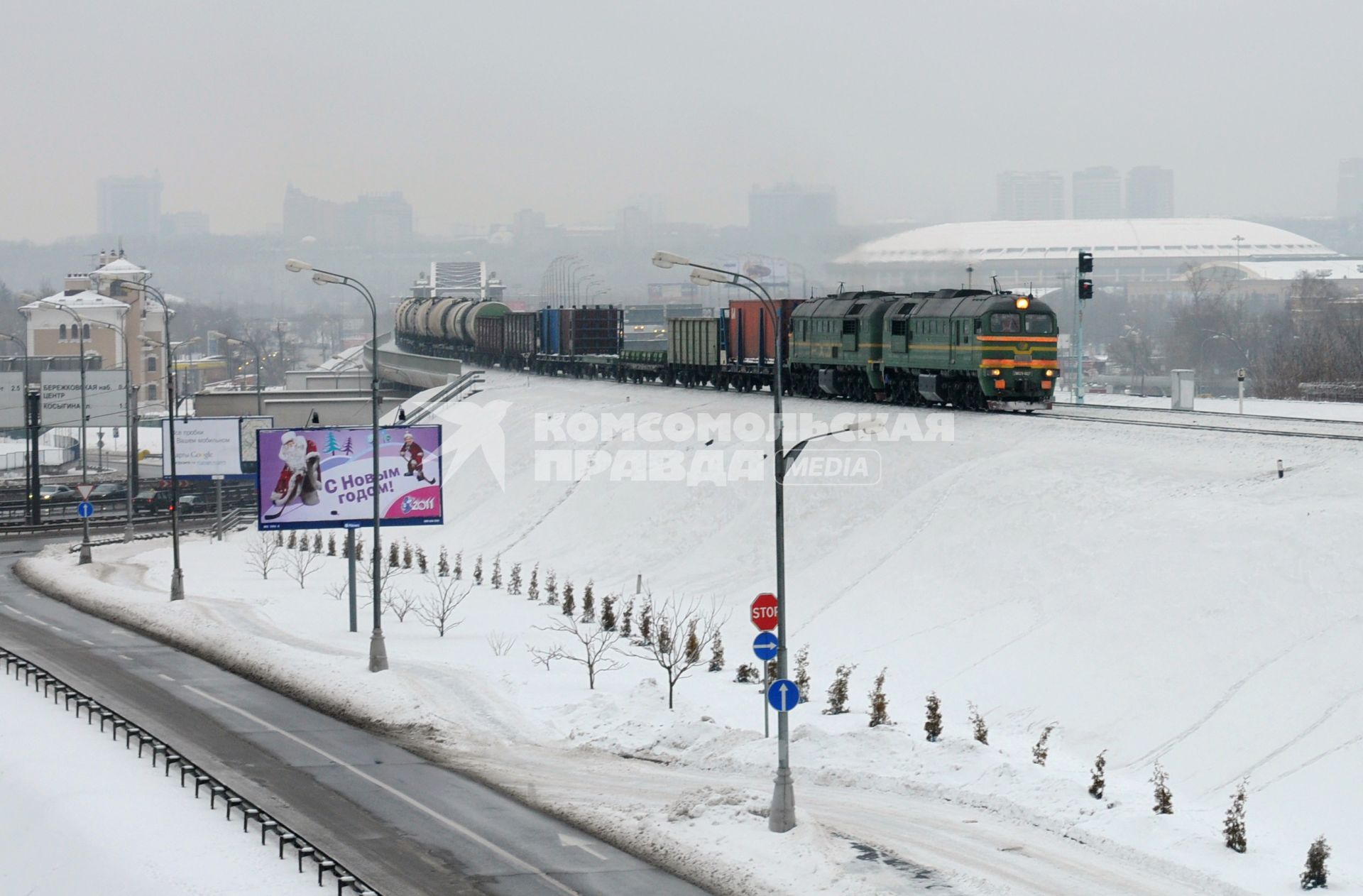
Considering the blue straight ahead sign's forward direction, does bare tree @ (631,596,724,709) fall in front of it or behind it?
behind

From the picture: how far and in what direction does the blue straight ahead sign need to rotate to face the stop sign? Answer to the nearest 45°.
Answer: approximately 180°

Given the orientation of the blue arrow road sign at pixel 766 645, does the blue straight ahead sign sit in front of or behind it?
in front

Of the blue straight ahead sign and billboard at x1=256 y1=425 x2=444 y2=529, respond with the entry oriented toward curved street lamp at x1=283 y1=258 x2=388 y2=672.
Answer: the billboard

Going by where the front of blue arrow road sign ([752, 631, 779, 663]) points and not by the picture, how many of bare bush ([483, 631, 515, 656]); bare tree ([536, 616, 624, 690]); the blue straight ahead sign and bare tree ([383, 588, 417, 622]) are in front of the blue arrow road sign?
1

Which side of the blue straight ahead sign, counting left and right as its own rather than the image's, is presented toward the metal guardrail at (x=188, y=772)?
right

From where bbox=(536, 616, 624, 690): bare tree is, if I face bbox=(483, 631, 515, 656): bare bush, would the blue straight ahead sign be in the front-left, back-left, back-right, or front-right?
back-left
